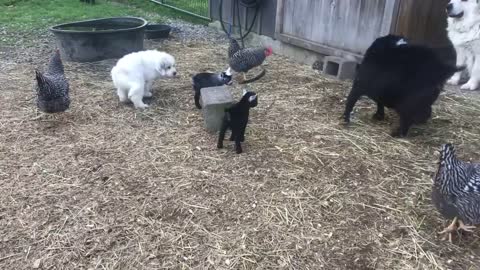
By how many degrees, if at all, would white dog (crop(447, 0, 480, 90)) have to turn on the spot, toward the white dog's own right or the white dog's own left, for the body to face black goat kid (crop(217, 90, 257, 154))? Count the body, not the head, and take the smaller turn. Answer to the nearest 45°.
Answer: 0° — it already faces it

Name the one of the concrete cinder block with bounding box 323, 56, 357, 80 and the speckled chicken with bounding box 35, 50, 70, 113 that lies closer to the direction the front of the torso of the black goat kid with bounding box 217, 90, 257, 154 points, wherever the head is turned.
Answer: the concrete cinder block

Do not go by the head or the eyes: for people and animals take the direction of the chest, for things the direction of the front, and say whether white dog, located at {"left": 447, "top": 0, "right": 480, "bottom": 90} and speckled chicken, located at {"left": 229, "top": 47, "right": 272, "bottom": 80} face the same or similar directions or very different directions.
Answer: very different directions

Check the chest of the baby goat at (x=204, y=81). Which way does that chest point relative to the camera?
to the viewer's right

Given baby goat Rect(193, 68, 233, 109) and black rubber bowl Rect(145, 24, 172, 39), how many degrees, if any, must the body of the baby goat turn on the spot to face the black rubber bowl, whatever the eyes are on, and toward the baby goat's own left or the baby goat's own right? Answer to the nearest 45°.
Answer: approximately 90° to the baby goat's own left

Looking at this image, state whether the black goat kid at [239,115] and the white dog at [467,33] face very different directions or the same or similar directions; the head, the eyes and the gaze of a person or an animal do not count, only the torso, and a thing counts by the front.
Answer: very different directions

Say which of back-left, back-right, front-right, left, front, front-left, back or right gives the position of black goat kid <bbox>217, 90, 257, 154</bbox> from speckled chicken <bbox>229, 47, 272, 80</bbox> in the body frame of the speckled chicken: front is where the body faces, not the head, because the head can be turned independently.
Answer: right

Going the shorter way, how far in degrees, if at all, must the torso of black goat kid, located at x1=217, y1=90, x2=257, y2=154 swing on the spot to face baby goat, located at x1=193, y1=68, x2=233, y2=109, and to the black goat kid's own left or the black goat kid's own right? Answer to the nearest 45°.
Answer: approximately 45° to the black goat kid's own left

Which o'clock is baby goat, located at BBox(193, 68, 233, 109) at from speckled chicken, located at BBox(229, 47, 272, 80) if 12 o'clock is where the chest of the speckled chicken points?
The baby goat is roughly at 4 o'clock from the speckled chicken.

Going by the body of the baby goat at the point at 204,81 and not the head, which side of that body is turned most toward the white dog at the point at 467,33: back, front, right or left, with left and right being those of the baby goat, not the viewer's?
front

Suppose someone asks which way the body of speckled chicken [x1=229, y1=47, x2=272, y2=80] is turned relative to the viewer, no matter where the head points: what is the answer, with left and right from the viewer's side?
facing to the right of the viewer

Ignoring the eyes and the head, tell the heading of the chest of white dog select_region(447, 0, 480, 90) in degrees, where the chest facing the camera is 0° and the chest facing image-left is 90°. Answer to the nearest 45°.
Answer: approximately 45°

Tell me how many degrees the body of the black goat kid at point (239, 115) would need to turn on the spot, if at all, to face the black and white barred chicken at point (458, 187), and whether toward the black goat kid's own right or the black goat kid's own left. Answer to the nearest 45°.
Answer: approximately 90° to the black goat kid's own right

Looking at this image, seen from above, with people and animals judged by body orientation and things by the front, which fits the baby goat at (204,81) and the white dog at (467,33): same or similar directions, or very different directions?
very different directions
